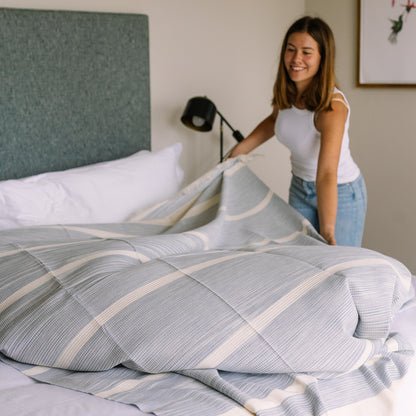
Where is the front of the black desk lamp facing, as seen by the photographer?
facing the viewer and to the left of the viewer

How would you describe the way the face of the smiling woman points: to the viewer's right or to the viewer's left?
to the viewer's left

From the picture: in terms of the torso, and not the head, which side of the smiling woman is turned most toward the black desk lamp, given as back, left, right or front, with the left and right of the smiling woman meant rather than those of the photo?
right

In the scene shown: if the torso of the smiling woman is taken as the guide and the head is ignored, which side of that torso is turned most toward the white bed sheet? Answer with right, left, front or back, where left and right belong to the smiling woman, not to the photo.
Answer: front

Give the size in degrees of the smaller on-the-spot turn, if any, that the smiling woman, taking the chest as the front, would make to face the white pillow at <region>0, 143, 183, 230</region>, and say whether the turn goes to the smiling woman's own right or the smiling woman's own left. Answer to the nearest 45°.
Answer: approximately 45° to the smiling woman's own right

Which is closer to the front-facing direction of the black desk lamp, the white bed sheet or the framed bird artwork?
the white bed sheet

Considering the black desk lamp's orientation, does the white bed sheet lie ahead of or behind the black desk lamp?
ahead

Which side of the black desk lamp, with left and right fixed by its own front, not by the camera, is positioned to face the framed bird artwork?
back

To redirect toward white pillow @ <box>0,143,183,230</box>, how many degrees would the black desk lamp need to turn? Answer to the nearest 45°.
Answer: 0° — it already faces it

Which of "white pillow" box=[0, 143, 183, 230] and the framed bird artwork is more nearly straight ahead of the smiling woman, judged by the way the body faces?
the white pillow

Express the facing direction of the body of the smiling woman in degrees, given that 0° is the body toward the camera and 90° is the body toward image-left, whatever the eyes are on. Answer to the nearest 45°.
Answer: approximately 45°
